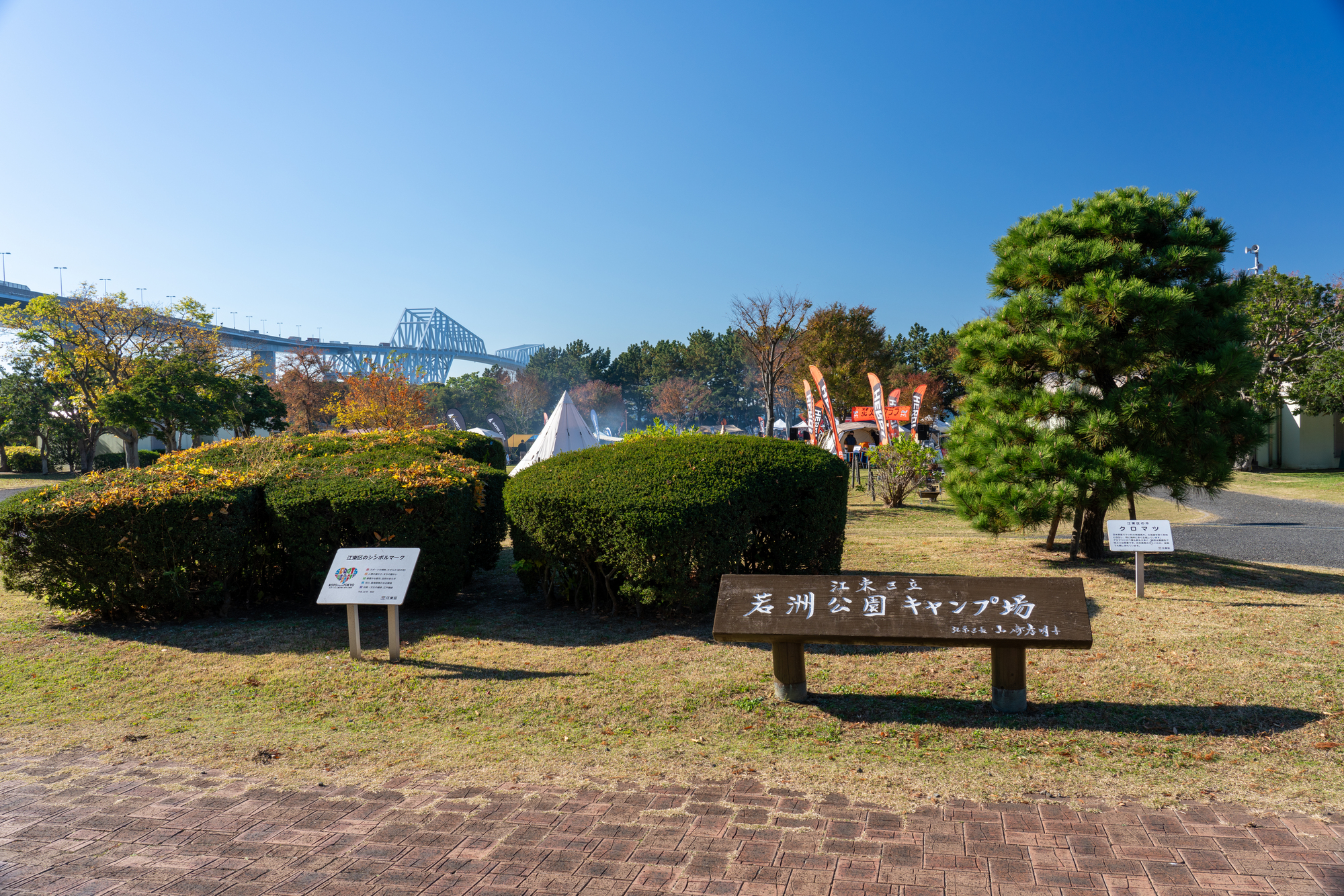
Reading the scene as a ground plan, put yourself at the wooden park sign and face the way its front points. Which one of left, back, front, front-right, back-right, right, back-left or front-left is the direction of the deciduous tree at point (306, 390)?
back-right

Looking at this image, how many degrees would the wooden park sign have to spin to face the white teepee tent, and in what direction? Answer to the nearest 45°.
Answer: approximately 135° to its right

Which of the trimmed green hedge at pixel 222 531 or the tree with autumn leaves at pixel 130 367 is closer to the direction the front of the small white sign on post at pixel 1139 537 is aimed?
the trimmed green hedge

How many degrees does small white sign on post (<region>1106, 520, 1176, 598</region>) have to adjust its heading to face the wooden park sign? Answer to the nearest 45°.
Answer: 0° — it already faces it

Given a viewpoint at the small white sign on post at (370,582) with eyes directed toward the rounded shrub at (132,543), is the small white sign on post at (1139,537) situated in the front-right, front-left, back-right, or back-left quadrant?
back-right

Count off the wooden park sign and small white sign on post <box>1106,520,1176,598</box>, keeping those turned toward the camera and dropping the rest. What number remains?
2

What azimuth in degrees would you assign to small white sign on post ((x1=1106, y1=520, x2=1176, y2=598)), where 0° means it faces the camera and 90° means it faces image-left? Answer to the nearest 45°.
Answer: approximately 0°

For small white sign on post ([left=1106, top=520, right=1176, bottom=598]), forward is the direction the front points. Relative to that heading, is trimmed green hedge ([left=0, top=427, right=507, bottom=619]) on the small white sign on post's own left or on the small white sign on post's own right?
on the small white sign on post's own right

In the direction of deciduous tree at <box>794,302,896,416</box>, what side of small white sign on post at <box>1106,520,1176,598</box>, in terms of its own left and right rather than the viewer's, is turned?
back

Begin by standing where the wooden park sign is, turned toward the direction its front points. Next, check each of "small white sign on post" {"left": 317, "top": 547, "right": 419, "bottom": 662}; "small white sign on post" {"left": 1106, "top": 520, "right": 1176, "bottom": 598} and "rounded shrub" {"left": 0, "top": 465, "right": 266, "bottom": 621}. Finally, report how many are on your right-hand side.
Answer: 2

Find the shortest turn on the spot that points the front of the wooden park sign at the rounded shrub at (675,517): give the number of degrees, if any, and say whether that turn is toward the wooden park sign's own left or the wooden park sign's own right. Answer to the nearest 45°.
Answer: approximately 135° to the wooden park sign's own right
